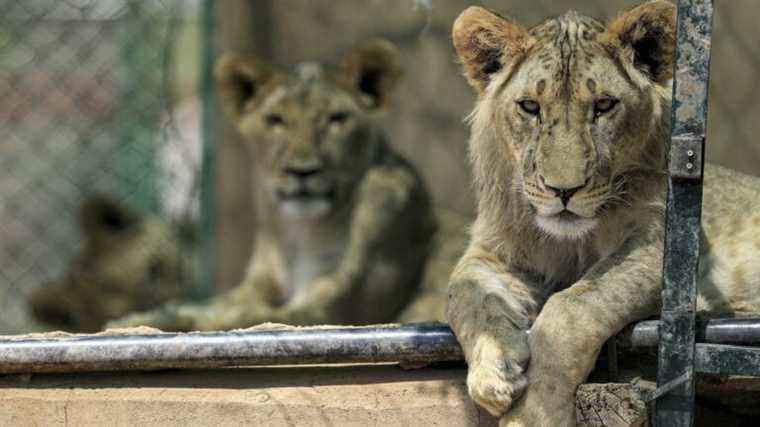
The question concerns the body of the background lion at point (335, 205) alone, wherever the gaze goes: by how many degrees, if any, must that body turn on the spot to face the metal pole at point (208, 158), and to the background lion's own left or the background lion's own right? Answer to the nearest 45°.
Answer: approximately 90° to the background lion's own right

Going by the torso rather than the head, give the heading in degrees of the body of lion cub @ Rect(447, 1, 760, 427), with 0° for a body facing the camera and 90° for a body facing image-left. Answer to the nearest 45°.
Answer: approximately 45°

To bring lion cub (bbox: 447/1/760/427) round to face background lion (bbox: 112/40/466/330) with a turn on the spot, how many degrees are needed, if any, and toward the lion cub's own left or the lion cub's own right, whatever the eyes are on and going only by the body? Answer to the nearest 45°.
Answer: approximately 90° to the lion cub's own right

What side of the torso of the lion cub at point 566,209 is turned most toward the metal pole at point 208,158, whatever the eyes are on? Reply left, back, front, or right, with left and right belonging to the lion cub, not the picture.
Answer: right

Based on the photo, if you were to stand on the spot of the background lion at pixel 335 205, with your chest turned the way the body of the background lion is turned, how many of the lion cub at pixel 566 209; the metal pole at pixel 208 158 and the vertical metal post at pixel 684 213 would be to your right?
1

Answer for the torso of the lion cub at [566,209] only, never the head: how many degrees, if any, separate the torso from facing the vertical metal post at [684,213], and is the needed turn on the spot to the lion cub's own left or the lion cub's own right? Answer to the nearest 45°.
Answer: approximately 90° to the lion cub's own left
